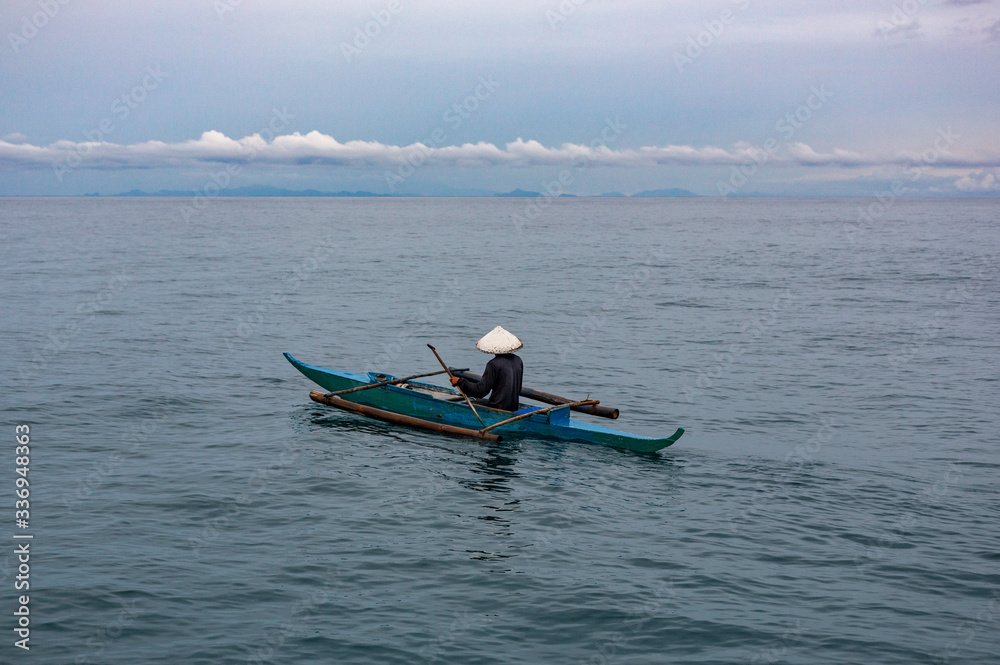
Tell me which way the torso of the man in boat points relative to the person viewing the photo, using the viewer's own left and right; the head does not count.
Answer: facing away from the viewer and to the left of the viewer
